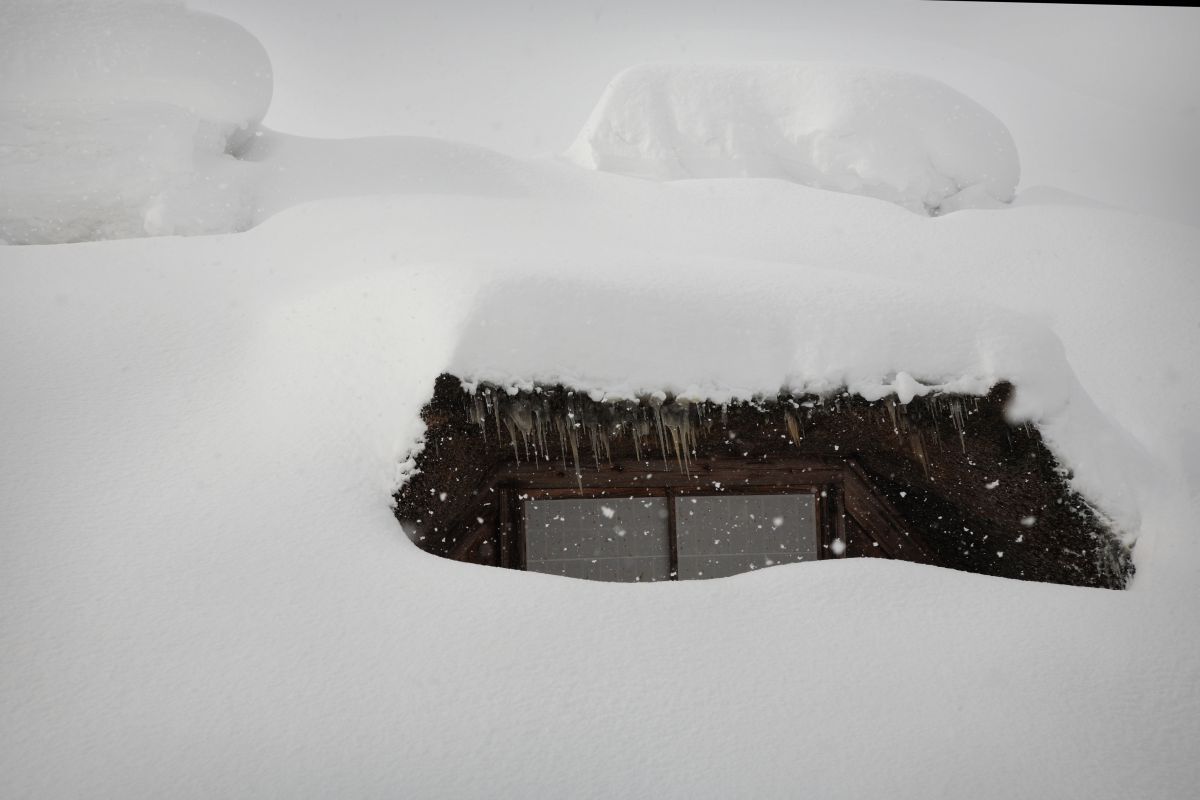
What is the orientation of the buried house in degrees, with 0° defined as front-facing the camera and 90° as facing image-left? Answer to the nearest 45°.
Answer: approximately 0°

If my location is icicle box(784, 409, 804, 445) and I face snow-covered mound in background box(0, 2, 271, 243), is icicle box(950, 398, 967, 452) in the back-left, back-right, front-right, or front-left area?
back-right

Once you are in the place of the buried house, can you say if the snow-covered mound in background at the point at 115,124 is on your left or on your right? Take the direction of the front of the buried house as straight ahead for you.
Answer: on your right

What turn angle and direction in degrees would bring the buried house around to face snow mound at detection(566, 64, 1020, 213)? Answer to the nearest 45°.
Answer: approximately 180°
